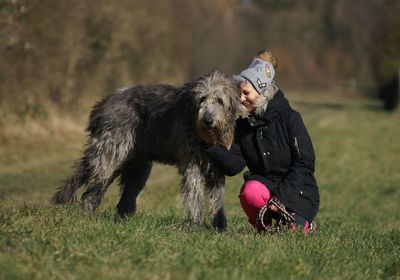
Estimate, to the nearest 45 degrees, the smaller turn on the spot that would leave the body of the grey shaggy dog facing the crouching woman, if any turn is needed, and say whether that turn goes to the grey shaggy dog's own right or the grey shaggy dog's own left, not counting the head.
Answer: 0° — it already faces them

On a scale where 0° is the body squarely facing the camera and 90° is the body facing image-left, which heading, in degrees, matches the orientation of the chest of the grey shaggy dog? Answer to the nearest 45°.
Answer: approximately 315°

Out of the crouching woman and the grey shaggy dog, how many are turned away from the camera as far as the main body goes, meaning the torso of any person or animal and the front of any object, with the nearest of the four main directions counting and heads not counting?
0
